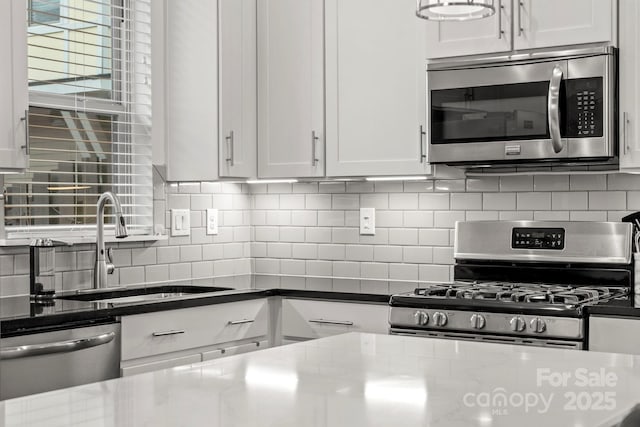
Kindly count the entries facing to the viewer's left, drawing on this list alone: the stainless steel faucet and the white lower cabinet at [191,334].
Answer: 0

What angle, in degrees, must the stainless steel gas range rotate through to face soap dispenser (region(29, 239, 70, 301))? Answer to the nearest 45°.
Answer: approximately 45° to its right

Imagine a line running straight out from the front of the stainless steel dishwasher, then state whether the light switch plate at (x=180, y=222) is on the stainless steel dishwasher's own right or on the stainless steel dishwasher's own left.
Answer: on the stainless steel dishwasher's own left

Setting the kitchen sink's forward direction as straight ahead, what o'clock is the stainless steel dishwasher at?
The stainless steel dishwasher is roughly at 2 o'clock from the kitchen sink.

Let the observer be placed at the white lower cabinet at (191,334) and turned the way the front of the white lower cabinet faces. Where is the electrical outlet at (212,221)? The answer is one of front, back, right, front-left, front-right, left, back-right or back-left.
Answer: back-left

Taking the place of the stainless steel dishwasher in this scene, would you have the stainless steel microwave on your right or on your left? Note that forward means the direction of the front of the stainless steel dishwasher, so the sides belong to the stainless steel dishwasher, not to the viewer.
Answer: on your left

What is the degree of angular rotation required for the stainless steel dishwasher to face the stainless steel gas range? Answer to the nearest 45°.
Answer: approximately 45° to its left

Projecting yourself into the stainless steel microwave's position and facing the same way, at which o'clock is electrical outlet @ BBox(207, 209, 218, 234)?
The electrical outlet is roughly at 2 o'clock from the stainless steel microwave.

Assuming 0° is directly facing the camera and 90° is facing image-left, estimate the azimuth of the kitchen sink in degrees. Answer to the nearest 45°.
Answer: approximately 315°

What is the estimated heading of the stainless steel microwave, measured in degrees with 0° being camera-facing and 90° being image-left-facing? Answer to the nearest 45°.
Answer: approximately 45°
